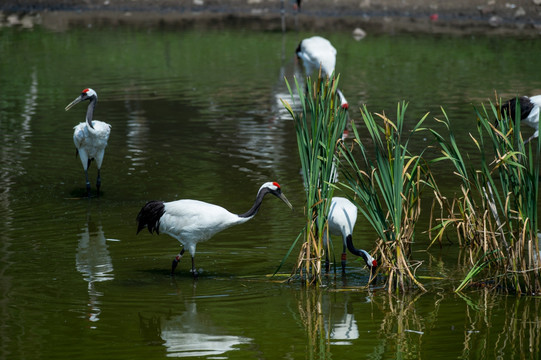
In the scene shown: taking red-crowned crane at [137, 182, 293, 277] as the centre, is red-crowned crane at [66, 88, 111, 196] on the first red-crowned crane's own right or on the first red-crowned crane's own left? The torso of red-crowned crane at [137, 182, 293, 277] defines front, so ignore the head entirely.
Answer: on the first red-crowned crane's own left

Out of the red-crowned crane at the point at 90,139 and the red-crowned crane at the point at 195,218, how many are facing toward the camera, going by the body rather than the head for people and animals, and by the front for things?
1

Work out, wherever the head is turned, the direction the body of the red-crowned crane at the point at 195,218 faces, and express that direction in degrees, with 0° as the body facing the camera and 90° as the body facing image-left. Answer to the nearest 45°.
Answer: approximately 270°

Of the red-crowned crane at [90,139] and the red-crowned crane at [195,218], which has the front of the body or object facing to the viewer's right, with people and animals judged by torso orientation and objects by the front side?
the red-crowned crane at [195,218]

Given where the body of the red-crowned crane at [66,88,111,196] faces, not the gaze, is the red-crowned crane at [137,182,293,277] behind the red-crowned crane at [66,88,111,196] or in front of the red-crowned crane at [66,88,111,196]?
in front
